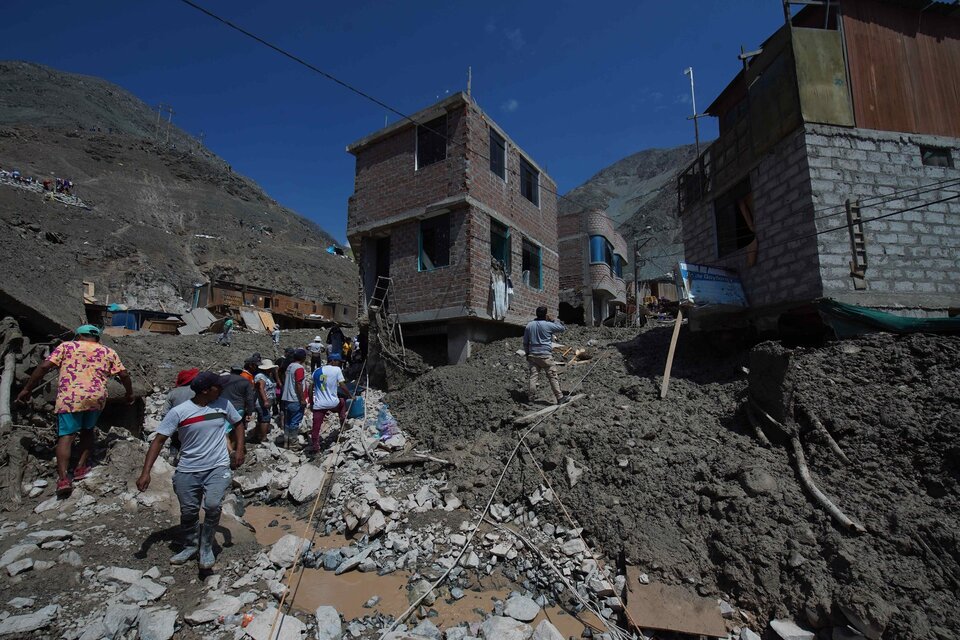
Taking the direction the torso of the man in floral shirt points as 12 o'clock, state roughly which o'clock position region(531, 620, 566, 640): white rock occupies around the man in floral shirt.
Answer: The white rock is roughly at 5 o'clock from the man in floral shirt.

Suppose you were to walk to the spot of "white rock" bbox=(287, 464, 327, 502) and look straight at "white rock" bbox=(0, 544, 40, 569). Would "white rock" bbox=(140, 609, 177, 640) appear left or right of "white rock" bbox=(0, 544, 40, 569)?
left

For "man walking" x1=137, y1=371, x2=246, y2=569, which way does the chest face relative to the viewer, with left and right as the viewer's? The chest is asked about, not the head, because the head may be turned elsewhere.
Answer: facing the viewer

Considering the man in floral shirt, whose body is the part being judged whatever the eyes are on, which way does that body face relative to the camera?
away from the camera

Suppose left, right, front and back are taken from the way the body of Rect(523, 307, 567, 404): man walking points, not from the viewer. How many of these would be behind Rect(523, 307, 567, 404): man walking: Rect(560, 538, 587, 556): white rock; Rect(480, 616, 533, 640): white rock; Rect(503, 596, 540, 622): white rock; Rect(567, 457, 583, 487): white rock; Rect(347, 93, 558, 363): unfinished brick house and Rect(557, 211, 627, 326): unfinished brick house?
4

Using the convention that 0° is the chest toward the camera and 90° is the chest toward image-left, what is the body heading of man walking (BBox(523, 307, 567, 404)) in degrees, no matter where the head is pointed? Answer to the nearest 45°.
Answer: approximately 180°

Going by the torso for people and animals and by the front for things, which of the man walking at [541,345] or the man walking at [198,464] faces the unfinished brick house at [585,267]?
the man walking at [541,345]

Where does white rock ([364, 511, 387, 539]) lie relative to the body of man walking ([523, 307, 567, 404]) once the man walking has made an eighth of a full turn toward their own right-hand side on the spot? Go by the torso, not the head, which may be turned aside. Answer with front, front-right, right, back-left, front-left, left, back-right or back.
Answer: back

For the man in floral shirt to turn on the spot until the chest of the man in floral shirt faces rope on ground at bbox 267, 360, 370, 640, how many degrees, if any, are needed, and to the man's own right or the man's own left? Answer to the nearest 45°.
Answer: approximately 135° to the man's own right

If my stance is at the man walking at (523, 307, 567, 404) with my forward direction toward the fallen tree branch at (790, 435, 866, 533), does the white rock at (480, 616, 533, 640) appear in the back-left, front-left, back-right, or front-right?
front-right

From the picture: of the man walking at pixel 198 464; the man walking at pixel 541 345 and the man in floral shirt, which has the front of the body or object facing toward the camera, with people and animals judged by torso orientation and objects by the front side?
the man walking at pixel 198 464

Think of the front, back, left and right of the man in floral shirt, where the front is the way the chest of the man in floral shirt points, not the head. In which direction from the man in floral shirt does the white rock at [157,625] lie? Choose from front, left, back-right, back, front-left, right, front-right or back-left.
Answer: back

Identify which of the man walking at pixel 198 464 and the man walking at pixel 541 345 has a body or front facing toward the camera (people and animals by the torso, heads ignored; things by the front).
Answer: the man walking at pixel 198 464

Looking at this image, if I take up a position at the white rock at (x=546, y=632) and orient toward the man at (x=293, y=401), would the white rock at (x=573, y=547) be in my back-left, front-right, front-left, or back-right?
front-right

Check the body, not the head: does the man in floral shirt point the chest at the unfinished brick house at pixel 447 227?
no

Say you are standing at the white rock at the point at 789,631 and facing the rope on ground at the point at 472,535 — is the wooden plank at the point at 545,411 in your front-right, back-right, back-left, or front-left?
front-right

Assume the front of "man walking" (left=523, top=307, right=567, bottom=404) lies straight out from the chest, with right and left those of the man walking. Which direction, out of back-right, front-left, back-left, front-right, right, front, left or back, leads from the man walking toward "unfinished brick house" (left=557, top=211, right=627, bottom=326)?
front

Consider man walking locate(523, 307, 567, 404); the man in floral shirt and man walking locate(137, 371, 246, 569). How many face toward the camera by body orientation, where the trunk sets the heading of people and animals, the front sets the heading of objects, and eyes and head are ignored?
1
